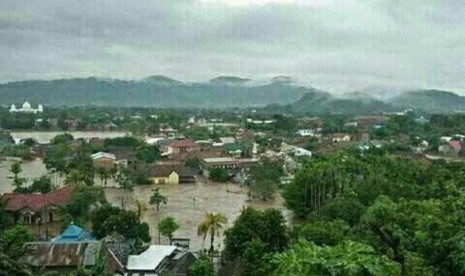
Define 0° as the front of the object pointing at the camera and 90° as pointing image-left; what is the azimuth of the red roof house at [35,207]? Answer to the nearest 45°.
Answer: approximately 0°

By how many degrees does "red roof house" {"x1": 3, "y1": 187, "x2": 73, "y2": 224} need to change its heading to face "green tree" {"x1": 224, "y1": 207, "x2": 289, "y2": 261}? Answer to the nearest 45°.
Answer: approximately 45° to its left

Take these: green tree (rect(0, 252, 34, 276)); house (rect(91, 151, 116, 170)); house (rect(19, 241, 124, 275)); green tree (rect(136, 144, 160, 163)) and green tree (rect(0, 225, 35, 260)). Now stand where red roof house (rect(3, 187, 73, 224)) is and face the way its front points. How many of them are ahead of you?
3

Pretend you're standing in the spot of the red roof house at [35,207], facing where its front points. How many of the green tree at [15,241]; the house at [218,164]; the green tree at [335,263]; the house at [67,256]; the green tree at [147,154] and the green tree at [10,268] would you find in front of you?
4

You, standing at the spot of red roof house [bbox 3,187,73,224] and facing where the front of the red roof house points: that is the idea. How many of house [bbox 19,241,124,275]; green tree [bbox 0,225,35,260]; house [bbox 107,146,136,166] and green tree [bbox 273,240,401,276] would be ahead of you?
3

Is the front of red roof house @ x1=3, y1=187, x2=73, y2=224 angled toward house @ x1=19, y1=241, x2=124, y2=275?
yes

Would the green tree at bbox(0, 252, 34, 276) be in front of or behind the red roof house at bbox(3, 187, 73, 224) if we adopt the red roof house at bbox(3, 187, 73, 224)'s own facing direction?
in front

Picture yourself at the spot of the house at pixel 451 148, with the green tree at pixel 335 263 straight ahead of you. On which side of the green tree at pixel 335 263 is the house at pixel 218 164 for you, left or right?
right

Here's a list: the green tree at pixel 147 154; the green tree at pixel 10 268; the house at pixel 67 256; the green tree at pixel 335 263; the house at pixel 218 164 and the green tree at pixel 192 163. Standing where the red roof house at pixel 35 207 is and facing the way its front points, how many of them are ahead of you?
3

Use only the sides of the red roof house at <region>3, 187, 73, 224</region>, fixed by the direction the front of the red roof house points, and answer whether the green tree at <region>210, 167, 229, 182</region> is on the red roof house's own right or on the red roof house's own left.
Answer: on the red roof house's own left

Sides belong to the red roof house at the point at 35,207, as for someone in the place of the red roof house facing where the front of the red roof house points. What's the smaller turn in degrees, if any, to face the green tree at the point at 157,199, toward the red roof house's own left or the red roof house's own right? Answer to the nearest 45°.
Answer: approximately 90° to the red roof house's own left

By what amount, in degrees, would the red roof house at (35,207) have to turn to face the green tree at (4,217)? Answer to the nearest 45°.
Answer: approximately 45° to its right

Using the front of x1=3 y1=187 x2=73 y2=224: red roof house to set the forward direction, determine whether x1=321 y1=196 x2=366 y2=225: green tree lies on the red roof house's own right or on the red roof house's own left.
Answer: on the red roof house's own left

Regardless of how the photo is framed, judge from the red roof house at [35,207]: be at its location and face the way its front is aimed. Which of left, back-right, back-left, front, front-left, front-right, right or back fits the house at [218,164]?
back-left
